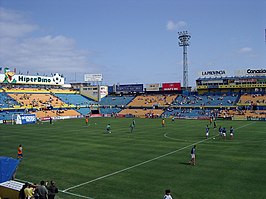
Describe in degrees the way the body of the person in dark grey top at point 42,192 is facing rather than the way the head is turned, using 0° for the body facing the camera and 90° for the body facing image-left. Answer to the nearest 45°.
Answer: approximately 180°
